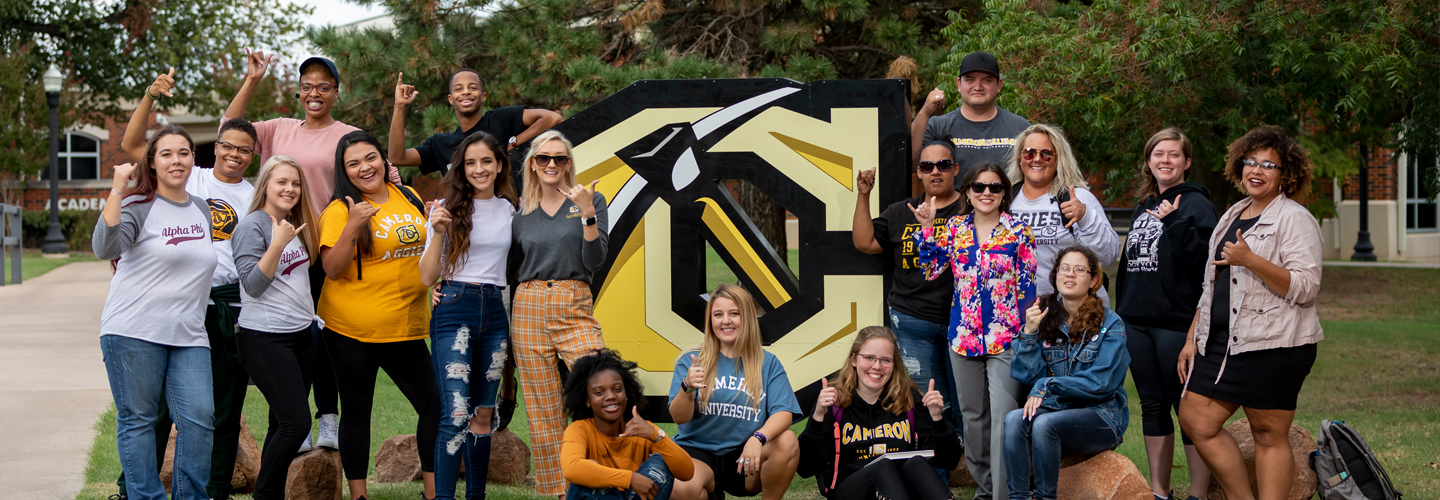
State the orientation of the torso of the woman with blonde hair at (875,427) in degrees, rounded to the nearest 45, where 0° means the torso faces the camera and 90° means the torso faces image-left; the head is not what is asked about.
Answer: approximately 0°

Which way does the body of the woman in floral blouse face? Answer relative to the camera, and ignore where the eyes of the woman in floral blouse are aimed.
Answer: toward the camera

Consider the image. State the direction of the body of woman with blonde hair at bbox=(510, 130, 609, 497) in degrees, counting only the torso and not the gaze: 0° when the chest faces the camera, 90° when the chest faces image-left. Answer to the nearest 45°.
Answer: approximately 0°

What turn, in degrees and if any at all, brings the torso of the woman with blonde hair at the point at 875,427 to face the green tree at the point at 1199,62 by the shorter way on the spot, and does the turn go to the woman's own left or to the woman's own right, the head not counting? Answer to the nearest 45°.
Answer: approximately 135° to the woman's own left

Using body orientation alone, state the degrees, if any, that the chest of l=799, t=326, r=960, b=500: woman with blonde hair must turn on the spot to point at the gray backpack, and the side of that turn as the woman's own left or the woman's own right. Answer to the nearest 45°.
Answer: approximately 90° to the woman's own left

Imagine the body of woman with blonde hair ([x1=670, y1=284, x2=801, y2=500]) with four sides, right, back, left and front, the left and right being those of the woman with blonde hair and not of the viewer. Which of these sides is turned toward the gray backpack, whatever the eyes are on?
left

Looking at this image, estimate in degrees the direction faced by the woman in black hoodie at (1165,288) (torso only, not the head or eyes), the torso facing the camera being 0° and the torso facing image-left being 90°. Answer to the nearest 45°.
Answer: approximately 45°

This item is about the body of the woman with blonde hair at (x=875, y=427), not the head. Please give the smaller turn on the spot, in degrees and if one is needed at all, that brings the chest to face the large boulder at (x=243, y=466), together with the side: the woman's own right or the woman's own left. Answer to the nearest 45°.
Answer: approximately 90° to the woman's own right

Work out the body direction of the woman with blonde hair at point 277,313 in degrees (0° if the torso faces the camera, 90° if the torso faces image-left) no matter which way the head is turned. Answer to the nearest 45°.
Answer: approximately 315°

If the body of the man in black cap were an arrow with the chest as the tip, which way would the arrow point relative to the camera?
toward the camera

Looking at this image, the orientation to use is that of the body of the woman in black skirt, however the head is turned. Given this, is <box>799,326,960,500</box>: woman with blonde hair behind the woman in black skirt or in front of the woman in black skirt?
in front

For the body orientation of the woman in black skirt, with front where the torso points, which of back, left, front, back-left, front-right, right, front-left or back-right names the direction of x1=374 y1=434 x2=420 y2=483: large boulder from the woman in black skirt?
front-right
